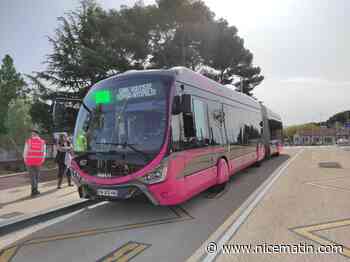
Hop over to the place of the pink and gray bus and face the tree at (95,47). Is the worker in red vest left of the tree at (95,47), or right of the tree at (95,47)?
left

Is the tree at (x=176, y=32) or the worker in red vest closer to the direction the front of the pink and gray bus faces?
the worker in red vest

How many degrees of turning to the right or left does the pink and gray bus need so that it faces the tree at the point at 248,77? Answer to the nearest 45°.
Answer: approximately 135° to its right

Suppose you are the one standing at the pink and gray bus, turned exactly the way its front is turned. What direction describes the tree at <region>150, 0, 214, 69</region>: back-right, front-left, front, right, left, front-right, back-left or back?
back-right

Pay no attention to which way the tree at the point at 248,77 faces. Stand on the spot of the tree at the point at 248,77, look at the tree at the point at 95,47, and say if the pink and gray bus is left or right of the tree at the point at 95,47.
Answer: left

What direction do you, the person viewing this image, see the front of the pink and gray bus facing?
facing the viewer and to the left of the viewer

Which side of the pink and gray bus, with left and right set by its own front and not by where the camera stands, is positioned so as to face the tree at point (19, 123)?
right

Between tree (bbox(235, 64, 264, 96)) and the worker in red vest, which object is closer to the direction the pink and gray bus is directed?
the worker in red vest

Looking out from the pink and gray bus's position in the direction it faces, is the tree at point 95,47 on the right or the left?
on its right
